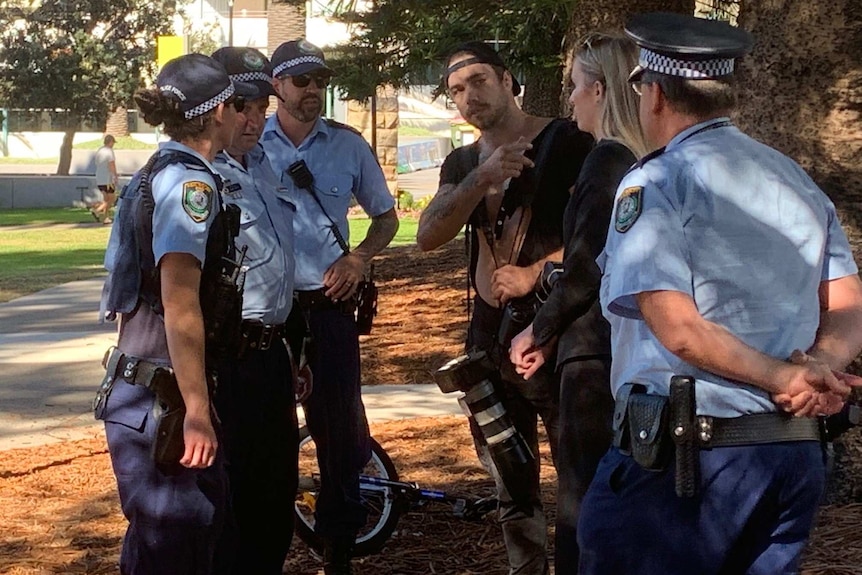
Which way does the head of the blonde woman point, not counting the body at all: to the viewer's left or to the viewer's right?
to the viewer's left

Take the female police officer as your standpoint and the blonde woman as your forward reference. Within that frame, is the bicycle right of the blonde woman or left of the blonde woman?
left

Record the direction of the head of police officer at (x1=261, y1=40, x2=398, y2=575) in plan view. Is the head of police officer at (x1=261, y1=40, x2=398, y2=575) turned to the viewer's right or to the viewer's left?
to the viewer's right

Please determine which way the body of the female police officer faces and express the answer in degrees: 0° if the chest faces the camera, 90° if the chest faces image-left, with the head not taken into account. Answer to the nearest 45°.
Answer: approximately 270°

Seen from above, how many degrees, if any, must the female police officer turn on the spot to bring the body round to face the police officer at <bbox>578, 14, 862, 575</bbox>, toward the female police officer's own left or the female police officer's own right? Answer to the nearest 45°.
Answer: approximately 45° to the female police officer's own right

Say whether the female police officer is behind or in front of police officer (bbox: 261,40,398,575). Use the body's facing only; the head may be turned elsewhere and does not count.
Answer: in front

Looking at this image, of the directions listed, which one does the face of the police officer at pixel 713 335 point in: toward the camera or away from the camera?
away from the camera

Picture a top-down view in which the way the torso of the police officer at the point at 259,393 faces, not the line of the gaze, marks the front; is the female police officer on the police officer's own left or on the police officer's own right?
on the police officer's own right

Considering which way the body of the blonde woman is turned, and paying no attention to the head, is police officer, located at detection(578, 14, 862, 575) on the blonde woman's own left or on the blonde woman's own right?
on the blonde woman's own left

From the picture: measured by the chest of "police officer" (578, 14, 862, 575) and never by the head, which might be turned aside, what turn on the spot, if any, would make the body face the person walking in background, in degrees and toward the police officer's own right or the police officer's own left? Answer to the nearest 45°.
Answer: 0° — they already face them

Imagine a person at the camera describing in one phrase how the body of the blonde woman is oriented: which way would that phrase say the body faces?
to the viewer's left

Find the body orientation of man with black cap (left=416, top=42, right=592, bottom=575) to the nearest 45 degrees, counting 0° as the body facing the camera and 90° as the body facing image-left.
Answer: approximately 45°
